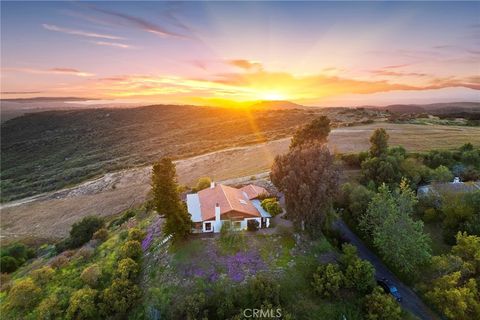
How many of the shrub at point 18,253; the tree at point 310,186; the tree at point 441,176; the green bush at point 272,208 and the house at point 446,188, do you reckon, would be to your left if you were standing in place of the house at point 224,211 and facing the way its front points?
4

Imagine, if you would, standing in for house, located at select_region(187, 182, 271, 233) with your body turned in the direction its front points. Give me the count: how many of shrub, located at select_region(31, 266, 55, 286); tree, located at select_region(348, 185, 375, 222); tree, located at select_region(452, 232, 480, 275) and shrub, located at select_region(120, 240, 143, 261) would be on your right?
2

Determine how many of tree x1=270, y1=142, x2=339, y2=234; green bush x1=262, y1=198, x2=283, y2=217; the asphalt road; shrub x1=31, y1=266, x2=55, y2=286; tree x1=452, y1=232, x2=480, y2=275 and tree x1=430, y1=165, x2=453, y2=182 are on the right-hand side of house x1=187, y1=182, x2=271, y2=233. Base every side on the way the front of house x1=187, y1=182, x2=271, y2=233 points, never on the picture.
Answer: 1

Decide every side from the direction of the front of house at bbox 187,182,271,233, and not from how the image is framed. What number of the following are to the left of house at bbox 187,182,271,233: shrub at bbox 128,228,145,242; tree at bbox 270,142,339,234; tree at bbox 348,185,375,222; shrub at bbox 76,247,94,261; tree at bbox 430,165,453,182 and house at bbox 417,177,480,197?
4

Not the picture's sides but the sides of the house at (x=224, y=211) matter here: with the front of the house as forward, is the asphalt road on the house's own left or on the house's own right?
on the house's own left

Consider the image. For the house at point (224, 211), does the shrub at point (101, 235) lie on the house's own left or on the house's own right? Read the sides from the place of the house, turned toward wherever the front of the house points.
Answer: on the house's own right

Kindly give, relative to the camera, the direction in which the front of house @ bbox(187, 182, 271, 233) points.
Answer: facing the viewer

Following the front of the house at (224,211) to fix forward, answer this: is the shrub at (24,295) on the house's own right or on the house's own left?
on the house's own right

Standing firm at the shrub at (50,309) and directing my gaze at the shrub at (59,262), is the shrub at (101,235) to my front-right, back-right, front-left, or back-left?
front-right

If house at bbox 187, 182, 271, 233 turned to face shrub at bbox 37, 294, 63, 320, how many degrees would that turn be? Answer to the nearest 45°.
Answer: approximately 45° to its right

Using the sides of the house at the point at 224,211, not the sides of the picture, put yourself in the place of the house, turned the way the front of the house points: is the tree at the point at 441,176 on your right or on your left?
on your left

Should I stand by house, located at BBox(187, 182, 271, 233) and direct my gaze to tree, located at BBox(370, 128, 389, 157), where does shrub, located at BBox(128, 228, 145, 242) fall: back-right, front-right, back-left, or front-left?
back-left

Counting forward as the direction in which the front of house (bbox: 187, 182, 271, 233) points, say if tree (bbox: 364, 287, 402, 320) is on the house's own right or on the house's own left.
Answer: on the house's own left

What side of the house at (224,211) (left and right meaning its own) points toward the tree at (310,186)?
left

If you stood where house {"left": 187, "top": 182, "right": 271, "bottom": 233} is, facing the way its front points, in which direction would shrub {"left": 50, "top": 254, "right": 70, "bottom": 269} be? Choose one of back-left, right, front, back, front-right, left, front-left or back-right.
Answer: right

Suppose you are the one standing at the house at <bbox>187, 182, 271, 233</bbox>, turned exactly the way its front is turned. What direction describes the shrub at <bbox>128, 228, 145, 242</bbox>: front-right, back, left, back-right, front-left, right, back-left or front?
right

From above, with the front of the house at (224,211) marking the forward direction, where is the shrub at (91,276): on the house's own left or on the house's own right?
on the house's own right

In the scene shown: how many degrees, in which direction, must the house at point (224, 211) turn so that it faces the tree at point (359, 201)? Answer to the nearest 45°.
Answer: approximately 90° to its left

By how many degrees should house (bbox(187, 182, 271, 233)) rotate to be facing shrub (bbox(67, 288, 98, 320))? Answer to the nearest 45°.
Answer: approximately 45° to its right
